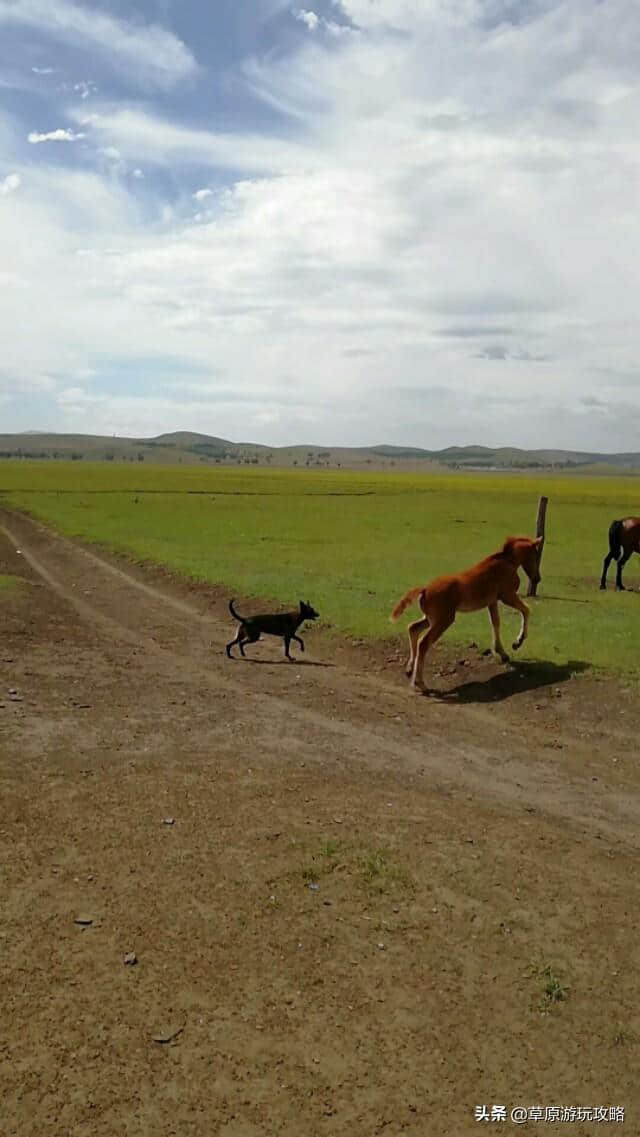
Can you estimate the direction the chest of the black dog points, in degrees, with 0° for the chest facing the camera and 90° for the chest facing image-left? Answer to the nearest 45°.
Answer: approximately 270°

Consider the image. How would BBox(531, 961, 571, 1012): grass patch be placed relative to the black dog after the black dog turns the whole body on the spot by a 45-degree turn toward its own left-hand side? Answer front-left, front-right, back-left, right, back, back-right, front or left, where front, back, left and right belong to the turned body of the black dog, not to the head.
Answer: back-right

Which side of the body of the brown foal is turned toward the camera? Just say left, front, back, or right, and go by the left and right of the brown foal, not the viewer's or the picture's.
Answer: right

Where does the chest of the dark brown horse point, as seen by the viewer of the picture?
to the viewer's right

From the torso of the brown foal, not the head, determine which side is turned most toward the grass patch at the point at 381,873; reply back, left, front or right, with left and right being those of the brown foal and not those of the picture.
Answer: right

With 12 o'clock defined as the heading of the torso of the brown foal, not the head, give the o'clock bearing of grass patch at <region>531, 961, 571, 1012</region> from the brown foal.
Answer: The grass patch is roughly at 3 o'clock from the brown foal.

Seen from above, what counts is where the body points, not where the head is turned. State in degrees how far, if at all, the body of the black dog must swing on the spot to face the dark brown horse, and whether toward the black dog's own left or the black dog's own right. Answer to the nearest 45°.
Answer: approximately 45° to the black dog's own left

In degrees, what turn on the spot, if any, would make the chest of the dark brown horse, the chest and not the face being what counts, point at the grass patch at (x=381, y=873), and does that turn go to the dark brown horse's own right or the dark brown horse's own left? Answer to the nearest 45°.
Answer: approximately 90° to the dark brown horse's own right

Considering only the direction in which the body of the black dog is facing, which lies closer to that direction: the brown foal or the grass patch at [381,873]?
the brown foal

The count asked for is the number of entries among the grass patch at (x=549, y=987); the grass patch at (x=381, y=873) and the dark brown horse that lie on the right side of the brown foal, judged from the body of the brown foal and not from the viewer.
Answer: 2

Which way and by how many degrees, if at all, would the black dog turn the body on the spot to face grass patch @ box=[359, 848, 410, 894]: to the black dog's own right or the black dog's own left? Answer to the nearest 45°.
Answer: approximately 90° to the black dog's own right

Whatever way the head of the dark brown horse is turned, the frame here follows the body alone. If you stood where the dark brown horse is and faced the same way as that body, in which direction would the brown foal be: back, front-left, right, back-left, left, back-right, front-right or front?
right
